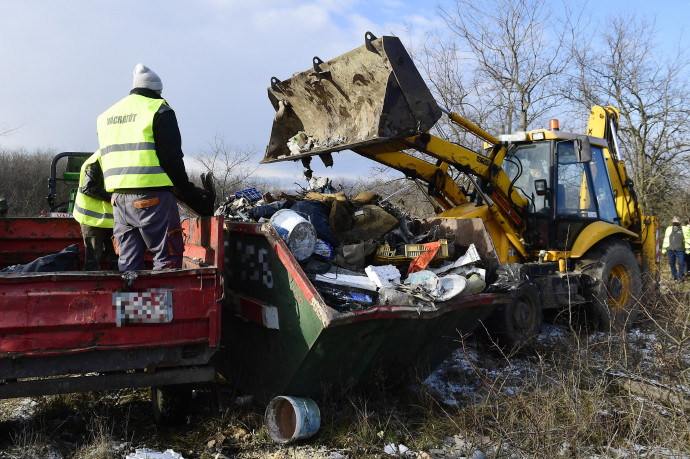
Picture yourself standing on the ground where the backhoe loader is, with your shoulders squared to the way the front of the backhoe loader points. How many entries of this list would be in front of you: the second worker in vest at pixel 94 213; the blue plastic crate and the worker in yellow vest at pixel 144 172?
3

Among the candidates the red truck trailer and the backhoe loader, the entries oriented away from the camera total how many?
1

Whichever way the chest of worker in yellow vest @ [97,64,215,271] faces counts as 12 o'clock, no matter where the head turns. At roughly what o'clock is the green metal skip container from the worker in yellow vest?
The green metal skip container is roughly at 2 o'clock from the worker in yellow vest.

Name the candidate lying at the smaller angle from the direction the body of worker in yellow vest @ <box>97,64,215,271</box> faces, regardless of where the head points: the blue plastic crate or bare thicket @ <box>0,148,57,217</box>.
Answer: the blue plastic crate

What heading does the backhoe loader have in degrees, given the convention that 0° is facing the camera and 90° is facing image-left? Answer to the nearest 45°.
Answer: approximately 45°

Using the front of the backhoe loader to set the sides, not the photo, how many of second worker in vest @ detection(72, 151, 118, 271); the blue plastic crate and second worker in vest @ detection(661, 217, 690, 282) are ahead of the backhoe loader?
2

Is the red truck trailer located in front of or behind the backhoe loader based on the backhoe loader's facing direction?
in front

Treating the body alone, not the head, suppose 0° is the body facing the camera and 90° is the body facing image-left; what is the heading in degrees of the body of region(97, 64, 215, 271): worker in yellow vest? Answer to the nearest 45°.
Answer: approximately 225°

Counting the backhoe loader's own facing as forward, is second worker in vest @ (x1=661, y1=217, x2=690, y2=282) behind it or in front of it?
behind

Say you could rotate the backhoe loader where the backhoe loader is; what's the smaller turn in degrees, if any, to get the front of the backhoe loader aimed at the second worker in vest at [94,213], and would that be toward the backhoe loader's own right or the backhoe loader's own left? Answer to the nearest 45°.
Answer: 0° — it already faces them

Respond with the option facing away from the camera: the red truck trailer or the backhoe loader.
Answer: the red truck trailer

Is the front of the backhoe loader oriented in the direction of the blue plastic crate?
yes

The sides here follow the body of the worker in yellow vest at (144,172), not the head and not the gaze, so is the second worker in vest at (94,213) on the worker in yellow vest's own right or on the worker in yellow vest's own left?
on the worker in yellow vest's own left
